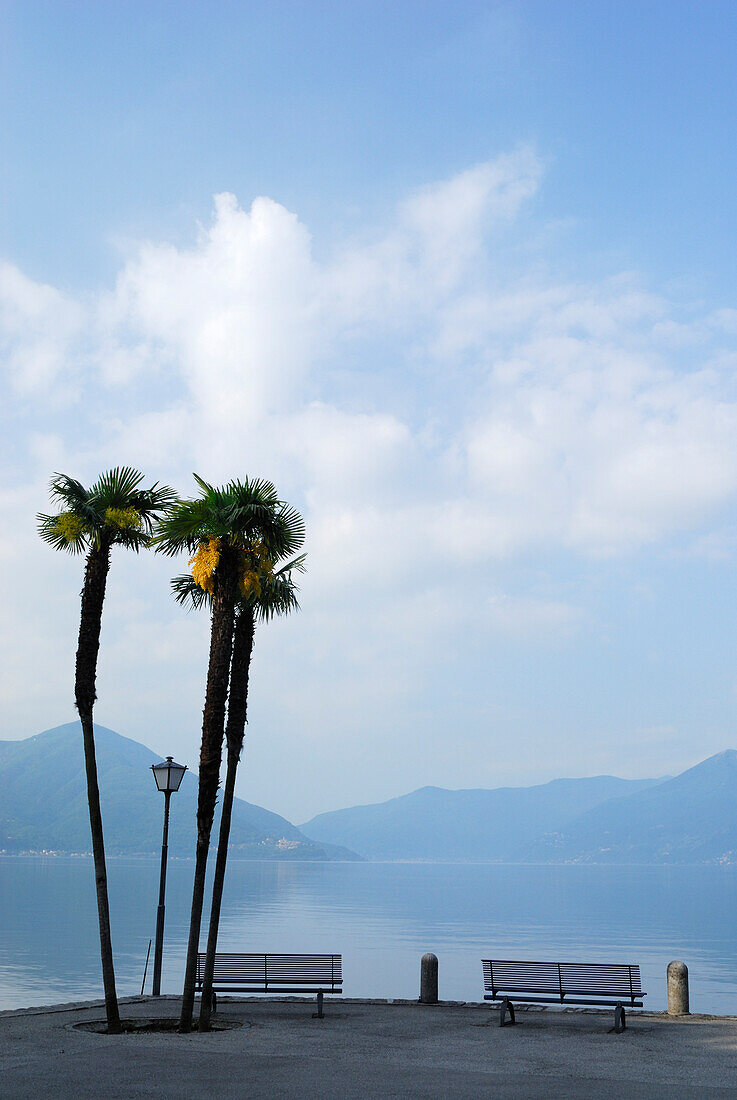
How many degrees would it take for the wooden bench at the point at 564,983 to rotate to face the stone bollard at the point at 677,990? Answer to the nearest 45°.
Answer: approximately 45° to its right

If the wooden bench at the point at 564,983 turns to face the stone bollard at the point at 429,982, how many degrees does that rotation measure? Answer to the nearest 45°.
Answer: approximately 45° to its left

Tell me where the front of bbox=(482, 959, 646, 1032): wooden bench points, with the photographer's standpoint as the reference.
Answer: facing away from the viewer

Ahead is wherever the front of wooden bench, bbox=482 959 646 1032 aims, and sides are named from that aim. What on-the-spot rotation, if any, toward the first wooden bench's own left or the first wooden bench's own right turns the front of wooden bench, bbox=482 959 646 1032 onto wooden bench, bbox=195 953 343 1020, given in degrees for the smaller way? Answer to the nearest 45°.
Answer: approximately 90° to the first wooden bench's own left

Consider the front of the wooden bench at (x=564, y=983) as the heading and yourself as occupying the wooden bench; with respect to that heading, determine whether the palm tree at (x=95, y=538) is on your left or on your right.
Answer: on your left

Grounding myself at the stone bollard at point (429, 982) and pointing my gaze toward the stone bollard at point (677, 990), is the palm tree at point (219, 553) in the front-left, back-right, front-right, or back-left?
back-right

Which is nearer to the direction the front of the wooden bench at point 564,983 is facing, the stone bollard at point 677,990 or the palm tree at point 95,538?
the stone bollard
